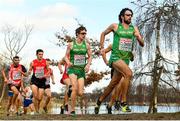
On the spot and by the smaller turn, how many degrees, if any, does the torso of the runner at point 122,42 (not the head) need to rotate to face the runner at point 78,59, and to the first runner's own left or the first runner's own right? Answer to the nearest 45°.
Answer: approximately 180°

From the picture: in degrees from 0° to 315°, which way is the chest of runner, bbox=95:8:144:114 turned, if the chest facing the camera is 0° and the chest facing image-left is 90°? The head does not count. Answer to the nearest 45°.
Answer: approximately 315°

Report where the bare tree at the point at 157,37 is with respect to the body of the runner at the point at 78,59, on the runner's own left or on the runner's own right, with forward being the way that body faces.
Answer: on the runner's own left

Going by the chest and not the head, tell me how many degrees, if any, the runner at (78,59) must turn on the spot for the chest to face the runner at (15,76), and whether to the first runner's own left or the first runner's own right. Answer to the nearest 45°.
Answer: approximately 180°

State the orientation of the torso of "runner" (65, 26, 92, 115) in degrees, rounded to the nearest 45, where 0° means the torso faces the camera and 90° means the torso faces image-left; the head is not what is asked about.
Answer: approximately 315°

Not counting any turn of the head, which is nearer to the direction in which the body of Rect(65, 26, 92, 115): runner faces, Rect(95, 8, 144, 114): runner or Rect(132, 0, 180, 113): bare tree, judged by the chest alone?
the runner

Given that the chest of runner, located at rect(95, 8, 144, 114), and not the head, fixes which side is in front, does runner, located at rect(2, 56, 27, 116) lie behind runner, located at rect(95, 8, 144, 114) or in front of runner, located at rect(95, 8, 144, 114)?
behind

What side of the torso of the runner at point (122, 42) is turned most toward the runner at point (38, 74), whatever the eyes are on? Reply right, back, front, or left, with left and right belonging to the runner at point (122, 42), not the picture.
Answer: back
